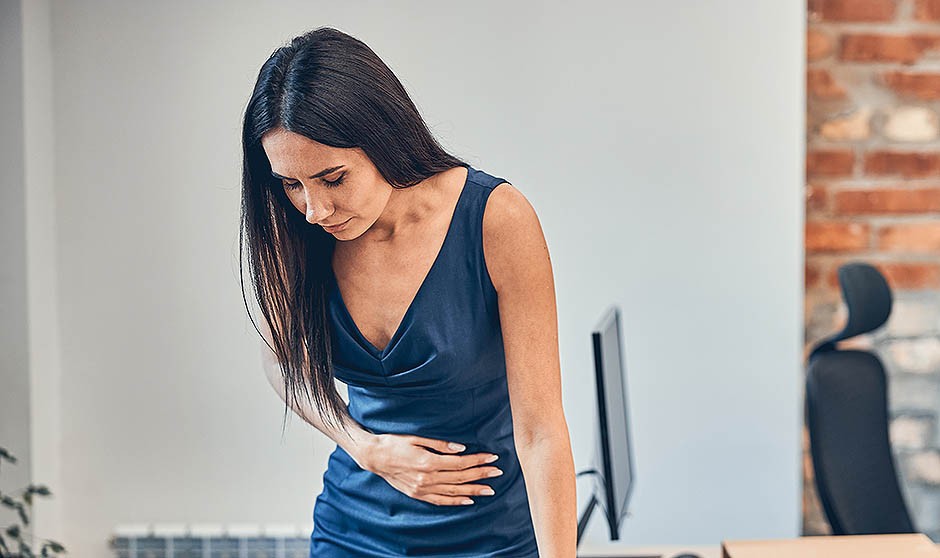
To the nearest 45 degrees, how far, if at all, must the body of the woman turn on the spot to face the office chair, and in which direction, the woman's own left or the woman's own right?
approximately 180°

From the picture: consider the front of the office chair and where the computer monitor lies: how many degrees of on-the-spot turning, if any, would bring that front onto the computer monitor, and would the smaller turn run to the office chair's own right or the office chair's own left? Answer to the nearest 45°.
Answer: approximately 90° to the office chair's own right

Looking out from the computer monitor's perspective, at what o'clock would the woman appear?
The woman is roughly at 4 o'clock from the computer monitor.

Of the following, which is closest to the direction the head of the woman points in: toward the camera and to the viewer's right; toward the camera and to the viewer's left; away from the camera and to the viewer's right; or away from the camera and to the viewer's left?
toward the camera and to the viewer's left

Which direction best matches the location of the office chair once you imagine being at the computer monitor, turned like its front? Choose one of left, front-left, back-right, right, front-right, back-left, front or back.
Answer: front-left

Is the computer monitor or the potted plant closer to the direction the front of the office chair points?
the computer monitor

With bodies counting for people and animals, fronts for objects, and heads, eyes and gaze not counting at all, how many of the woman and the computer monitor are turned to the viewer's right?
1

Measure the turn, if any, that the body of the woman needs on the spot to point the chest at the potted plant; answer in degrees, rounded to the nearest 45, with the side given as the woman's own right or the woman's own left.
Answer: approximately 90° to the woman's own right
